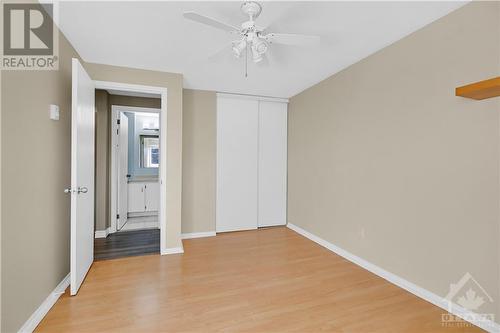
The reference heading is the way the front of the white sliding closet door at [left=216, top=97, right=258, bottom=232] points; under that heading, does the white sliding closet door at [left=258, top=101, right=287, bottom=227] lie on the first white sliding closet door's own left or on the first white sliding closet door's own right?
on the first white sliding closet door's own left

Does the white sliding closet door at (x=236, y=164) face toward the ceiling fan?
yes

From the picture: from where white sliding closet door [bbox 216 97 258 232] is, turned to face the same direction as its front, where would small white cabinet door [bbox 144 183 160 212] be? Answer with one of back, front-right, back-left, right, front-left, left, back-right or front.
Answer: back-right

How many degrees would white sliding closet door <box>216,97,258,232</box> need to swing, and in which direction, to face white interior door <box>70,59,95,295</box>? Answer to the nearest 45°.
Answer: approximately 45° to its right

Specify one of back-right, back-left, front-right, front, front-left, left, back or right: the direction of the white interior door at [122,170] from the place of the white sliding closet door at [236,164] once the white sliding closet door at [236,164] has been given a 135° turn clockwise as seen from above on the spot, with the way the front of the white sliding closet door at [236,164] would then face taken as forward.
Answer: front-left

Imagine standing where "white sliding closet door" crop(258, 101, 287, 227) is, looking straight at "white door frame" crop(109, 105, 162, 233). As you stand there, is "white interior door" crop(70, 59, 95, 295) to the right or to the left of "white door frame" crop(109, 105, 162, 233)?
left

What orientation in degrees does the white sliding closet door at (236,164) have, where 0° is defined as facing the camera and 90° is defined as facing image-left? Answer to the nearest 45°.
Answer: approximately 0°
